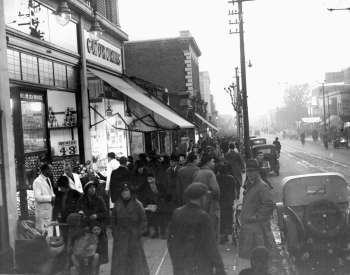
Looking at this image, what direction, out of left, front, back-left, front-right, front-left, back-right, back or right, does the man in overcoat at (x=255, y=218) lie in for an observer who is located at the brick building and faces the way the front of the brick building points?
right

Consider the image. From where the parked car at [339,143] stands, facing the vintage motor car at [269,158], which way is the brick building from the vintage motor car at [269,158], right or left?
right

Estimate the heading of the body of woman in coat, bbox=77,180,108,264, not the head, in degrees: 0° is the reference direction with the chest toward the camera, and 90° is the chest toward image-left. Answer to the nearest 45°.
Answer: approximately 45°

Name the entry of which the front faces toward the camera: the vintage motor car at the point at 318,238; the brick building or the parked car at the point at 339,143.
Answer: the parked car

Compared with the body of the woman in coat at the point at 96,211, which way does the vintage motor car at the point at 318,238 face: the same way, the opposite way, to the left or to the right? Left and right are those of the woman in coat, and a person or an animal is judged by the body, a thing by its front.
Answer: the opposite way

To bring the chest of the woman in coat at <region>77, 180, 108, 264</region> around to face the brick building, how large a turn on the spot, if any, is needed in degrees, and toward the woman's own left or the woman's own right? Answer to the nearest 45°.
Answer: approximately 135° to the woman's own right

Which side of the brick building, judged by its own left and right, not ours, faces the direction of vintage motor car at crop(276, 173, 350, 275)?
right

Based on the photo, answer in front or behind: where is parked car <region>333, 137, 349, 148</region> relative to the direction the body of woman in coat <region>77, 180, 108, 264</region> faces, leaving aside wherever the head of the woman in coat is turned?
behind

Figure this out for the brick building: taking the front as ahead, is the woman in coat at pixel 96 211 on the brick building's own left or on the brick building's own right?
on the brick building's own right

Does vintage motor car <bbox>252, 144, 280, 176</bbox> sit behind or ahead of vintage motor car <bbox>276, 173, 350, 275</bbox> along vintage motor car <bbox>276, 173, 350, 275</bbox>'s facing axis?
ahead

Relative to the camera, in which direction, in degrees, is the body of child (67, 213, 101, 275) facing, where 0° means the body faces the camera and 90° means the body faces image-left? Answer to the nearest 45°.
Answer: approximately 0°

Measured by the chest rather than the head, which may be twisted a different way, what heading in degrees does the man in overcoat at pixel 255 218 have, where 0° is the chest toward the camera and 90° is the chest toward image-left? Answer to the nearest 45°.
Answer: approximately 45°

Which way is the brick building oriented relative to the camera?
to the viewer's right

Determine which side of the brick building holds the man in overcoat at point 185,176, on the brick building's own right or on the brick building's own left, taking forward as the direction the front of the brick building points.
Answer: on the brick building's own right
